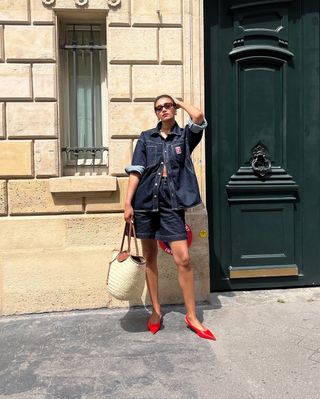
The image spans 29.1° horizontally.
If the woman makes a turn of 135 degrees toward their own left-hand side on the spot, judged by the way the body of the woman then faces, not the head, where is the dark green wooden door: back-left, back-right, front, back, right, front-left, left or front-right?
front

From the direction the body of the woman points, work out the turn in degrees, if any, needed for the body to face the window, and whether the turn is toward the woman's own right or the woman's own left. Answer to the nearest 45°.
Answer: approximately 135° to the woman's own right

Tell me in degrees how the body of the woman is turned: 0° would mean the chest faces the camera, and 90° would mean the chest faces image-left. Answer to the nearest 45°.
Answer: approximately 0°
